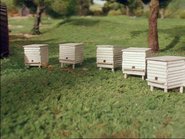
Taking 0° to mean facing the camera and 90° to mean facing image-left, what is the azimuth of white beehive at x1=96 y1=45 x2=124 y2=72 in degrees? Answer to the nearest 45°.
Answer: approximately 45°

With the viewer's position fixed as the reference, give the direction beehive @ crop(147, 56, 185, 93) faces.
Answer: facing the viewer and to the left of the viewer

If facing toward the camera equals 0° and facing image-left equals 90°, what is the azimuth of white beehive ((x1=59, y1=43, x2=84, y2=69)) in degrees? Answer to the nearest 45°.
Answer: approximately 45°

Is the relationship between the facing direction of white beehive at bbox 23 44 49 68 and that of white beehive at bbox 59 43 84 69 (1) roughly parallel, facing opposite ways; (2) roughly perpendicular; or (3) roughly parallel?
roughly parallel

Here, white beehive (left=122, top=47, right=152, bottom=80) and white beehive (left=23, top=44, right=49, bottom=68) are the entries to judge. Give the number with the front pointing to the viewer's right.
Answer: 0

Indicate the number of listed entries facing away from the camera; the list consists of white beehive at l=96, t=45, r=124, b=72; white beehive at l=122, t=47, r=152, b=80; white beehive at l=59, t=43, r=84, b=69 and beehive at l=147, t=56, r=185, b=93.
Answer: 0

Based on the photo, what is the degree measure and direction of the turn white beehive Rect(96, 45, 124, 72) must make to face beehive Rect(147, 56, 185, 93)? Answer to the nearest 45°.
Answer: approximately 90° to its left

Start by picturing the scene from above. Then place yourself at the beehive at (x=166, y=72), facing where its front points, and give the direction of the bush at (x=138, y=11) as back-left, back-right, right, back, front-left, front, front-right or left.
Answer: back-right

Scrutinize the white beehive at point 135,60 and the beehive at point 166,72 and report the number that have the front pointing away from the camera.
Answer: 0

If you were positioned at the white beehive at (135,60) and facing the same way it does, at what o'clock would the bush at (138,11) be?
The bush is roughly at 6 o'clock from the white beehive.

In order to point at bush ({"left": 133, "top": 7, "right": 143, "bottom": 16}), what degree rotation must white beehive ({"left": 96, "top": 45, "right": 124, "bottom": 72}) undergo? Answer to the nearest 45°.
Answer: approximately 135° to its right

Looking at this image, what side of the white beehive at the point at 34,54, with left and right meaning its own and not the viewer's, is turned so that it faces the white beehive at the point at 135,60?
left

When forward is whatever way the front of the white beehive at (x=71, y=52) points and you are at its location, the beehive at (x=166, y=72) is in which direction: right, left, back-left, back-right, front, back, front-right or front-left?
left

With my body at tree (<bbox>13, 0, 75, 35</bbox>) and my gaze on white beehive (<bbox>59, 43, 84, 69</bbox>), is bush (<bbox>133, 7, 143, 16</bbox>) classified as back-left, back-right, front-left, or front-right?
back-left

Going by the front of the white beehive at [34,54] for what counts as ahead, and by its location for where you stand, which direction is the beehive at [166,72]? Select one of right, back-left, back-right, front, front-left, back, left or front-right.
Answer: left

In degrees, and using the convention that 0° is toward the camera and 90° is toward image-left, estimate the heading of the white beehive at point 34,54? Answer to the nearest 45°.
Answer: approximately 45°

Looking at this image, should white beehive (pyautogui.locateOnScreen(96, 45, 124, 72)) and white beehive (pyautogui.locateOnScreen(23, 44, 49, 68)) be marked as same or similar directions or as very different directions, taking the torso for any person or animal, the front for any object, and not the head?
same or similar directions

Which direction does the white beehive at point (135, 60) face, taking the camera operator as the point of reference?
facing the viewer
